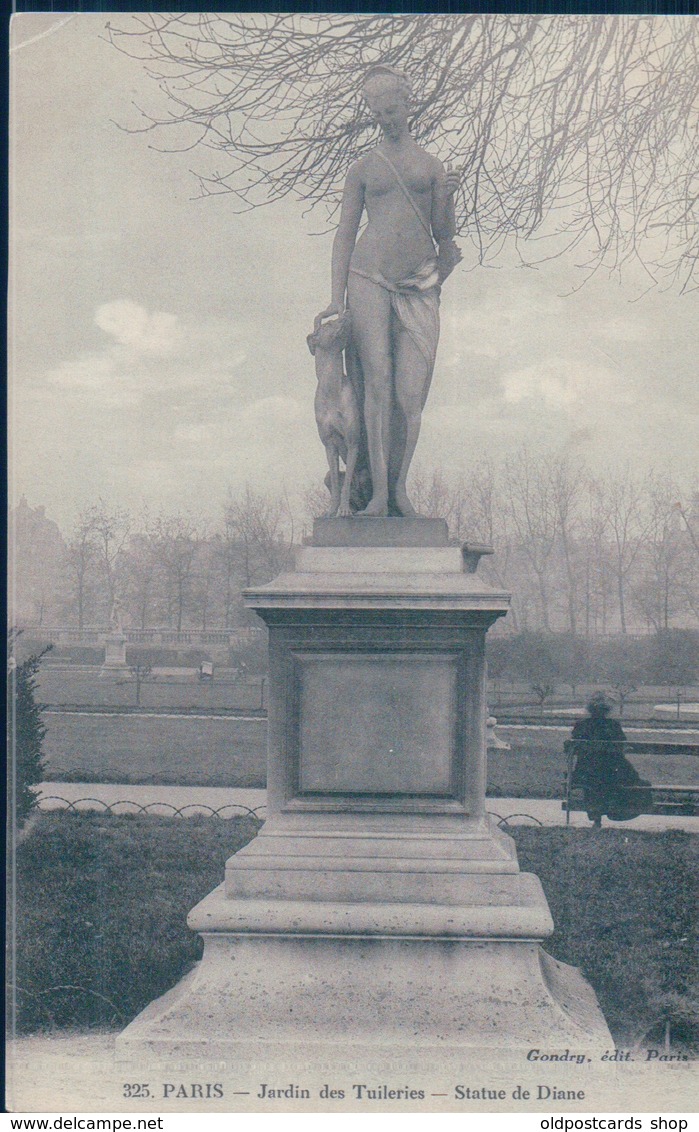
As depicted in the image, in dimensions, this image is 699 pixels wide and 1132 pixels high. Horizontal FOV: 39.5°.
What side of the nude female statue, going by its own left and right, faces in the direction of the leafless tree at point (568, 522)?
back

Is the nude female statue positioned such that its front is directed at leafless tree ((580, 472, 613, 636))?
no

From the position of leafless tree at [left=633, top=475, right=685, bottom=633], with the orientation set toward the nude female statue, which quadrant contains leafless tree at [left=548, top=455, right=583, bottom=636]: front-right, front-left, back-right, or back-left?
front-right

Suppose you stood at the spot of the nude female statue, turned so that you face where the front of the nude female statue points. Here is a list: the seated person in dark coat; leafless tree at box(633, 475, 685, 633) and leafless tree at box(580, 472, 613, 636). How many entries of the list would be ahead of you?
0

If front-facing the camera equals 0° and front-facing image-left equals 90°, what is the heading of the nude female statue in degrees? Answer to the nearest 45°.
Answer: approximately 0°

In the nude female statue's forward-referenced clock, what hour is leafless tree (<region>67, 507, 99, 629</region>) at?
The leafless tree is roughly at 5 o'clock from the nude female statue.
